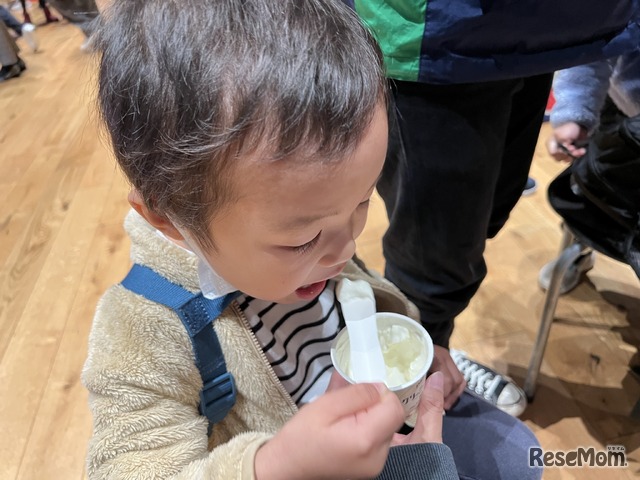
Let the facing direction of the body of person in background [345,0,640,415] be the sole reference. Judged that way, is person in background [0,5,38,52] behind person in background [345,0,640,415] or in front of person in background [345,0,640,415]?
behind

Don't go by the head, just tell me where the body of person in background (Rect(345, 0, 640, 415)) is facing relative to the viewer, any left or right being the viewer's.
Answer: facing the viewer and to the right of the viewer
